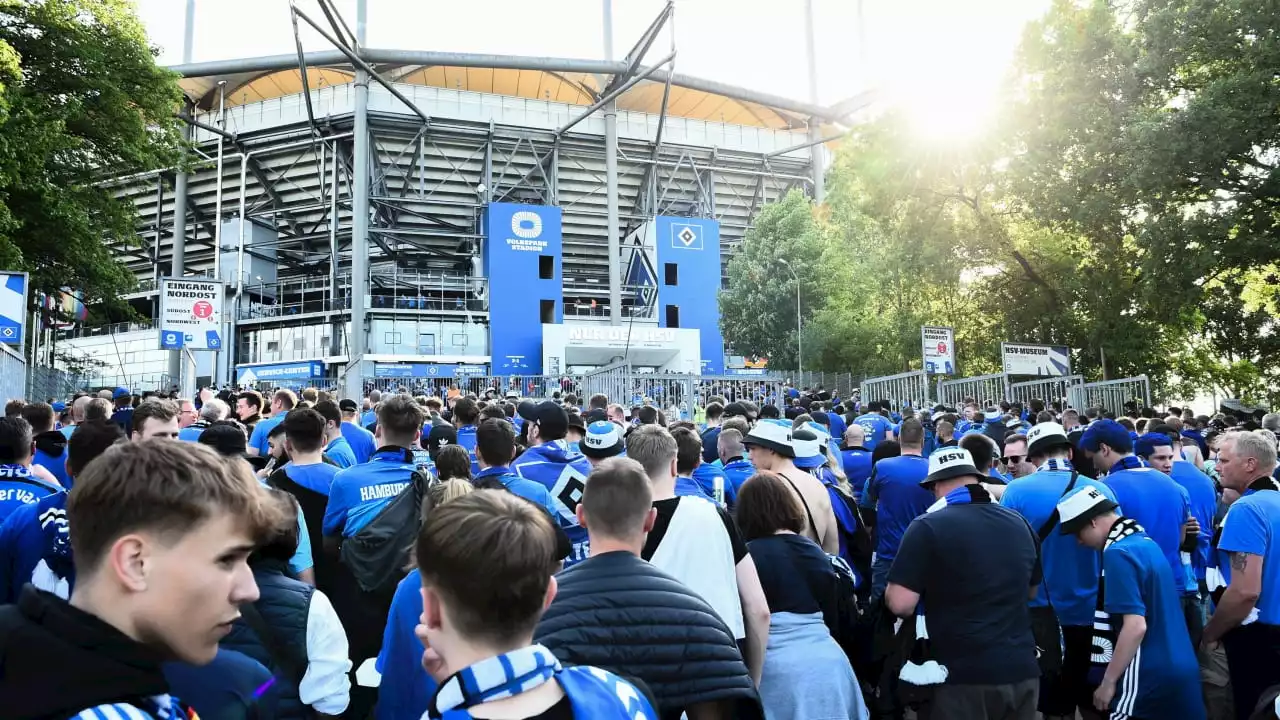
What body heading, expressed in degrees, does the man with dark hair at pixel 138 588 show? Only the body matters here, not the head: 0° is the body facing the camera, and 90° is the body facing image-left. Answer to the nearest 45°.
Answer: approximately 270°

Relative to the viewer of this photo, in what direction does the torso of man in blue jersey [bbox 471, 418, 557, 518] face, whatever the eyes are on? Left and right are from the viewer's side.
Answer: facing away from the viewer

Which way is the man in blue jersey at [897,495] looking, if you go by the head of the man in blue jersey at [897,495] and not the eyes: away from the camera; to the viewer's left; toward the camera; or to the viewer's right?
away from the camera

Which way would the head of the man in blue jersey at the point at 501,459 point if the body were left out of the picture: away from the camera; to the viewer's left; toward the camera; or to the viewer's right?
away from the camera

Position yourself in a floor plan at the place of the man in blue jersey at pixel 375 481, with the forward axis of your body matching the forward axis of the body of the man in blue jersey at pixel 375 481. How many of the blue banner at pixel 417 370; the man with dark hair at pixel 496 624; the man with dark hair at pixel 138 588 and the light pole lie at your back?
2

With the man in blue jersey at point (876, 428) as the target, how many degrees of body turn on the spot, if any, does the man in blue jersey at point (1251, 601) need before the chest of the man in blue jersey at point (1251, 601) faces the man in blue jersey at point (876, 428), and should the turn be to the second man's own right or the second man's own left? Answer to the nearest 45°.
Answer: approximately 45° to the second man's own right

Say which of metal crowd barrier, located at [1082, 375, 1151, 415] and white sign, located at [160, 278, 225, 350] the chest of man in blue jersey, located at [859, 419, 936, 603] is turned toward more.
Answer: the metal crowd barrier

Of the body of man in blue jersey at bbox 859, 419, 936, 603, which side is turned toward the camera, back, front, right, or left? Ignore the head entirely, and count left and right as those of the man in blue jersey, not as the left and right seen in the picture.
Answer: back

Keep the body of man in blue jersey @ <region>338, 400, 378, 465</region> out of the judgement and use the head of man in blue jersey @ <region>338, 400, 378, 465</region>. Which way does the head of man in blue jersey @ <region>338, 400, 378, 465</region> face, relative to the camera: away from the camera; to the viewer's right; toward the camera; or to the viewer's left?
away from the camera

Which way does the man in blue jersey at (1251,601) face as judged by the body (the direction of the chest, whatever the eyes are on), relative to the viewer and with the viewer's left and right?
facing to the left of the viewer

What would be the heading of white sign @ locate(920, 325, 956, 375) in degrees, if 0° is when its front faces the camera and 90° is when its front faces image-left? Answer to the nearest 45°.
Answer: approximately 0°

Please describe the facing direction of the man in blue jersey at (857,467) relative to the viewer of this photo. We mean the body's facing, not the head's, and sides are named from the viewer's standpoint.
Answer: facing away from the viewer
